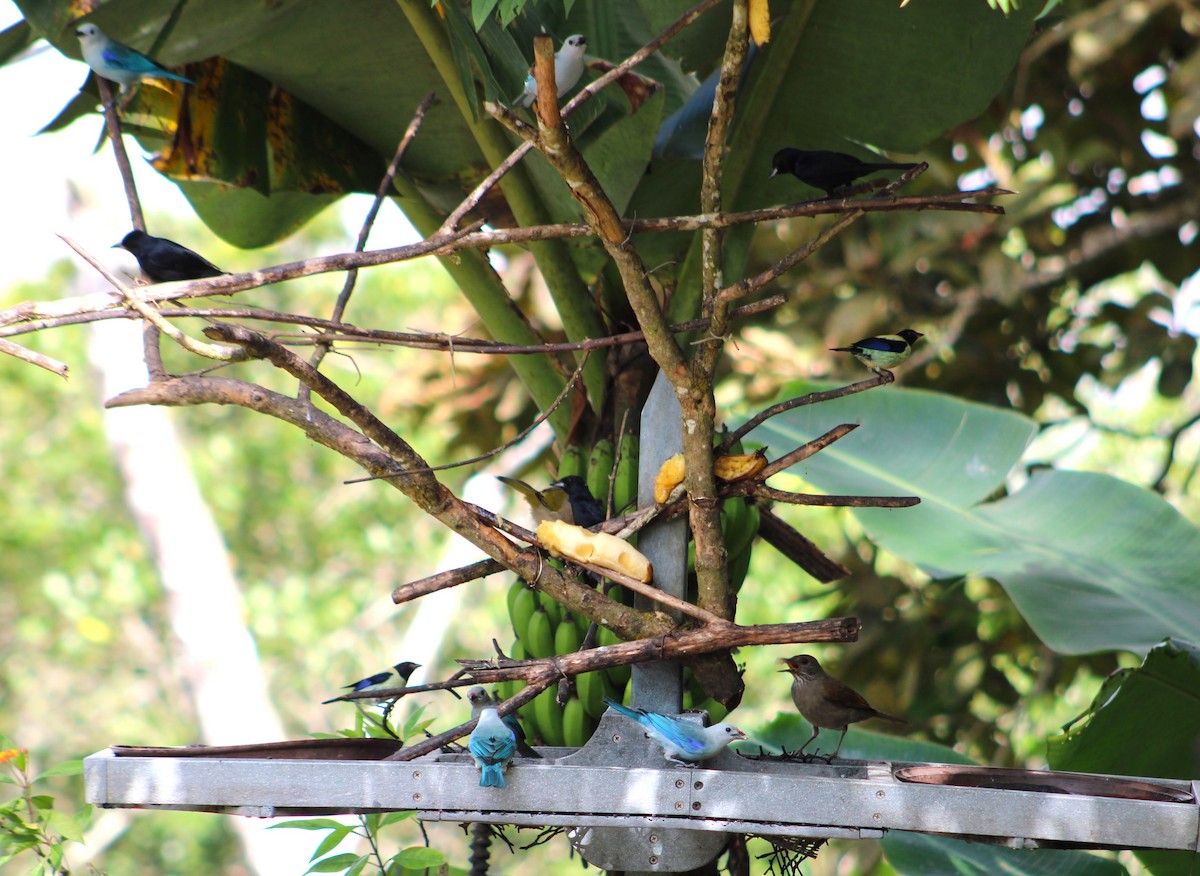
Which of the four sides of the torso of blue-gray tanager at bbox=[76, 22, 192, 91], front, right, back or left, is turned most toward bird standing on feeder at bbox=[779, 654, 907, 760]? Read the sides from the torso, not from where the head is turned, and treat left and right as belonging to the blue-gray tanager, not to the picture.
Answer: back

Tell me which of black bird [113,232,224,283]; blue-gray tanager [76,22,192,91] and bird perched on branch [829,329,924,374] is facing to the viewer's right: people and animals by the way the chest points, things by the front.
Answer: the bird perched on branch

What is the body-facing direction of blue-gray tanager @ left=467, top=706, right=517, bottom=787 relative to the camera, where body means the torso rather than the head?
away from the camera

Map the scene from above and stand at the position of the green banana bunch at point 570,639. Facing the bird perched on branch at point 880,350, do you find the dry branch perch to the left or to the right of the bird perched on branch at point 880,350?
right

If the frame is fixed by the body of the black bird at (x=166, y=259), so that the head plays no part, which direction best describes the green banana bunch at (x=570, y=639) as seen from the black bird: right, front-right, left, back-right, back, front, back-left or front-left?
back

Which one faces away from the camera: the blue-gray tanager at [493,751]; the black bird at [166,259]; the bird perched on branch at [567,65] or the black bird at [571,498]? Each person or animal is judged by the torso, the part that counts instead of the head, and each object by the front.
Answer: the blue-gray tanager

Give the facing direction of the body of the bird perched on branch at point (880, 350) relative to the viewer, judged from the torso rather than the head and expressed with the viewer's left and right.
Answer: facing to the right of the viewer

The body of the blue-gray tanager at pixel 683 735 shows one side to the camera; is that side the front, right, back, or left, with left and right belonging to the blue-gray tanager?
right

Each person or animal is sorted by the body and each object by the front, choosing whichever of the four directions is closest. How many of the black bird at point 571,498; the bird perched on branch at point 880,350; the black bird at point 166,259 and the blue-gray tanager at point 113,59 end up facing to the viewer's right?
2

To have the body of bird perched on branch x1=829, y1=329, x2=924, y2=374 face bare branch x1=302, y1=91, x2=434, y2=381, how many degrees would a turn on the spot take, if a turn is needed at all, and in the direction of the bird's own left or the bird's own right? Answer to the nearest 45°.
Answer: approximately 180°

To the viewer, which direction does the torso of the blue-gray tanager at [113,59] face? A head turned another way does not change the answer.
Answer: to the viewer's left

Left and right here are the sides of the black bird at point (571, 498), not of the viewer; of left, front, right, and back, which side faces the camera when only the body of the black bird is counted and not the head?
right
